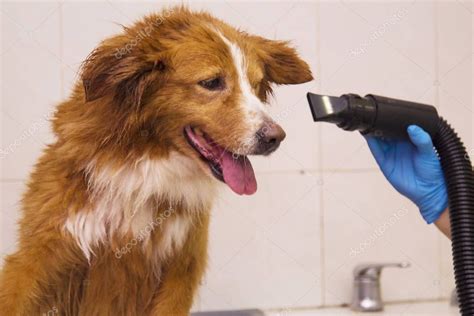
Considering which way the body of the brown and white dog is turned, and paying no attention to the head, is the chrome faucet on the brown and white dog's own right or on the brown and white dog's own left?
on the brown and white dog's own left

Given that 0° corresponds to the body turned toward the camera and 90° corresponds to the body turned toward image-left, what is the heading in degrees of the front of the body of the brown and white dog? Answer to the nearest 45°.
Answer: approximately 315°
